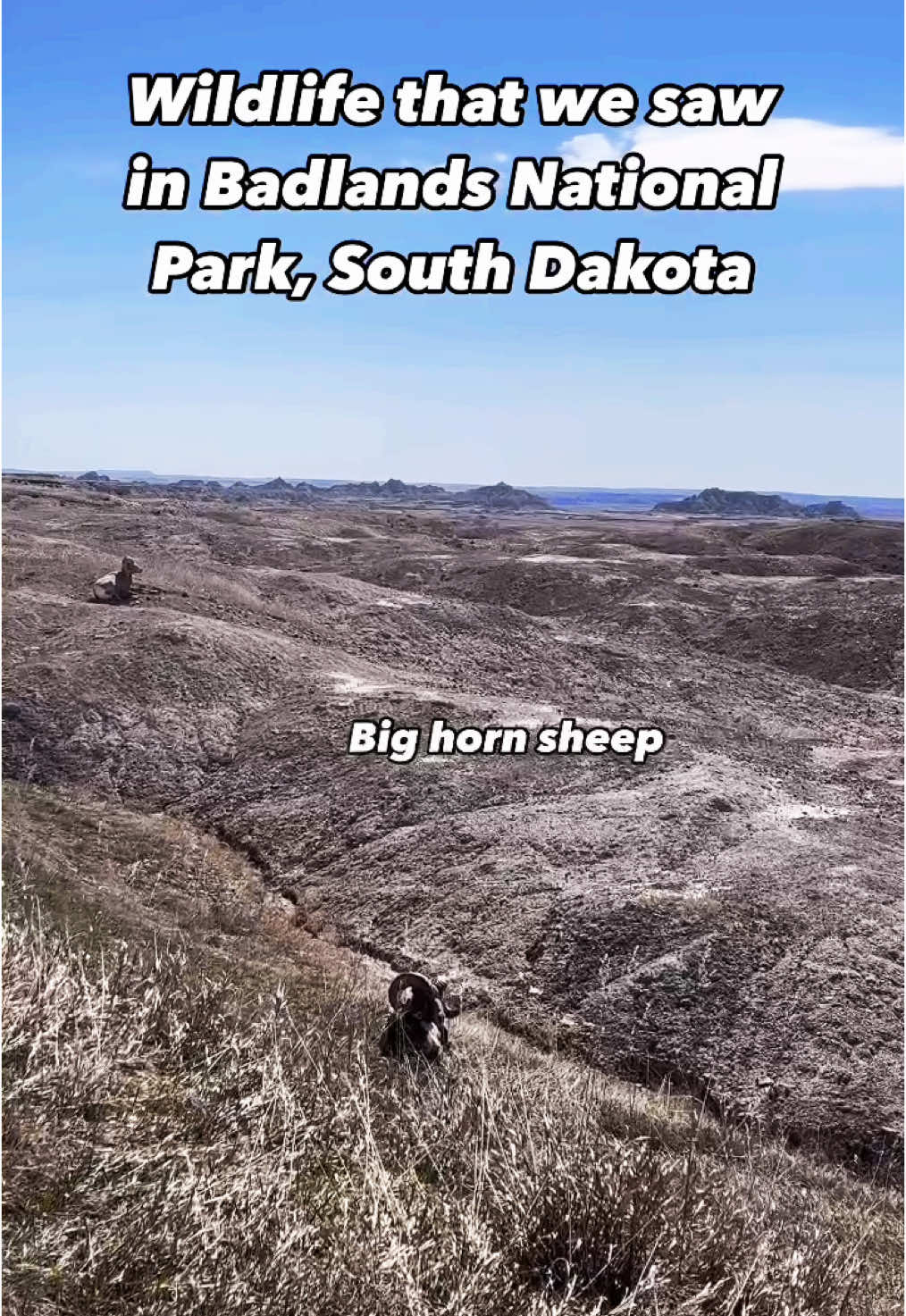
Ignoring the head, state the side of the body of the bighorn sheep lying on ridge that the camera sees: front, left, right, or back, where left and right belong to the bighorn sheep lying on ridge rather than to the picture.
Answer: right

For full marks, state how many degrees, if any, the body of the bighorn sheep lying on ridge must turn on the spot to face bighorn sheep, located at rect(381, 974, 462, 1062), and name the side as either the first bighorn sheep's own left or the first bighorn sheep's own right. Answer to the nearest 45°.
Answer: approximately 90° to the first bighorn sheep's own right
